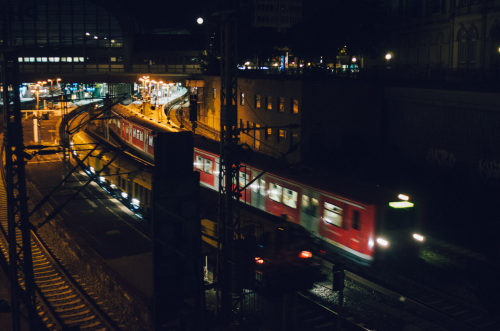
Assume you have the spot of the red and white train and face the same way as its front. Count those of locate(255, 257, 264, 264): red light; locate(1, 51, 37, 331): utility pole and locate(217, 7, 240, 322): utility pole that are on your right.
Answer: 3

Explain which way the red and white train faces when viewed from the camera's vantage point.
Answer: facing the viewer and to the right of the viewer

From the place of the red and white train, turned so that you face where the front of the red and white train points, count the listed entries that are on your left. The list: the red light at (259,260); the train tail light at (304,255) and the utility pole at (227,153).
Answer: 0

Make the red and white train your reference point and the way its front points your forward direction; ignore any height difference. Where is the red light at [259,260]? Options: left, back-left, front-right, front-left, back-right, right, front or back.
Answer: right

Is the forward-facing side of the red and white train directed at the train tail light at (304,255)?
no

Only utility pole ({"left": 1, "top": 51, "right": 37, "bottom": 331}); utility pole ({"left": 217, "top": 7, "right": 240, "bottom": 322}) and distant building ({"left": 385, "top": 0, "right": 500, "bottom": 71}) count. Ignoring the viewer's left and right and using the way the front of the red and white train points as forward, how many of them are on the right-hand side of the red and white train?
2

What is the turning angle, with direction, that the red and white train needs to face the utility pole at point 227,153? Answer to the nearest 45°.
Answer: approximately 90° to its right

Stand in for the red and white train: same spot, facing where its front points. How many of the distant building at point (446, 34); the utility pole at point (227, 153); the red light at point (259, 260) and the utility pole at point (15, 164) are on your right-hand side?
3

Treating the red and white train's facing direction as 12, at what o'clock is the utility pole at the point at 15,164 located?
The utility pole is roughly at 3 o'clock from the red and white train.
